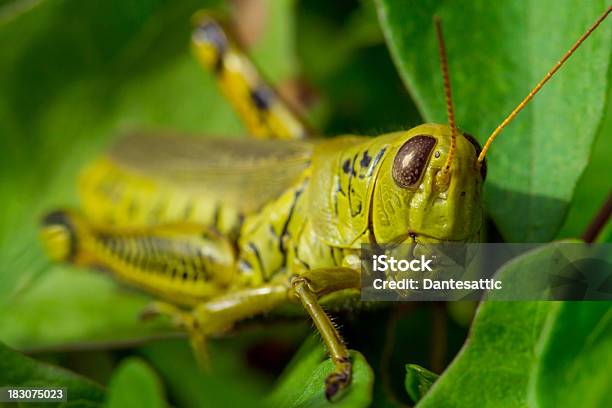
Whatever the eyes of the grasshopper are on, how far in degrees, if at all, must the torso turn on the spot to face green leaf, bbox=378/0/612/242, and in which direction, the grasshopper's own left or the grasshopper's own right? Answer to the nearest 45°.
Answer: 0° — it already faces it

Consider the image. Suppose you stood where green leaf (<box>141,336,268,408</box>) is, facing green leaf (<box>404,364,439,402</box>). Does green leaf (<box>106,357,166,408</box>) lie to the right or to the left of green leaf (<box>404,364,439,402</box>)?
right

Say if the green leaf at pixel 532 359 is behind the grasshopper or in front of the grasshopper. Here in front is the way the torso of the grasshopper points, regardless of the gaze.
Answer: in front

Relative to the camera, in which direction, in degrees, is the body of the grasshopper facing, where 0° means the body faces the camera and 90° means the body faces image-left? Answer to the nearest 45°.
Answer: approximately 315°

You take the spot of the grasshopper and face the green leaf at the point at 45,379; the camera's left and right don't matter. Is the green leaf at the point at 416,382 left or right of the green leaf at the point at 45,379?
left
